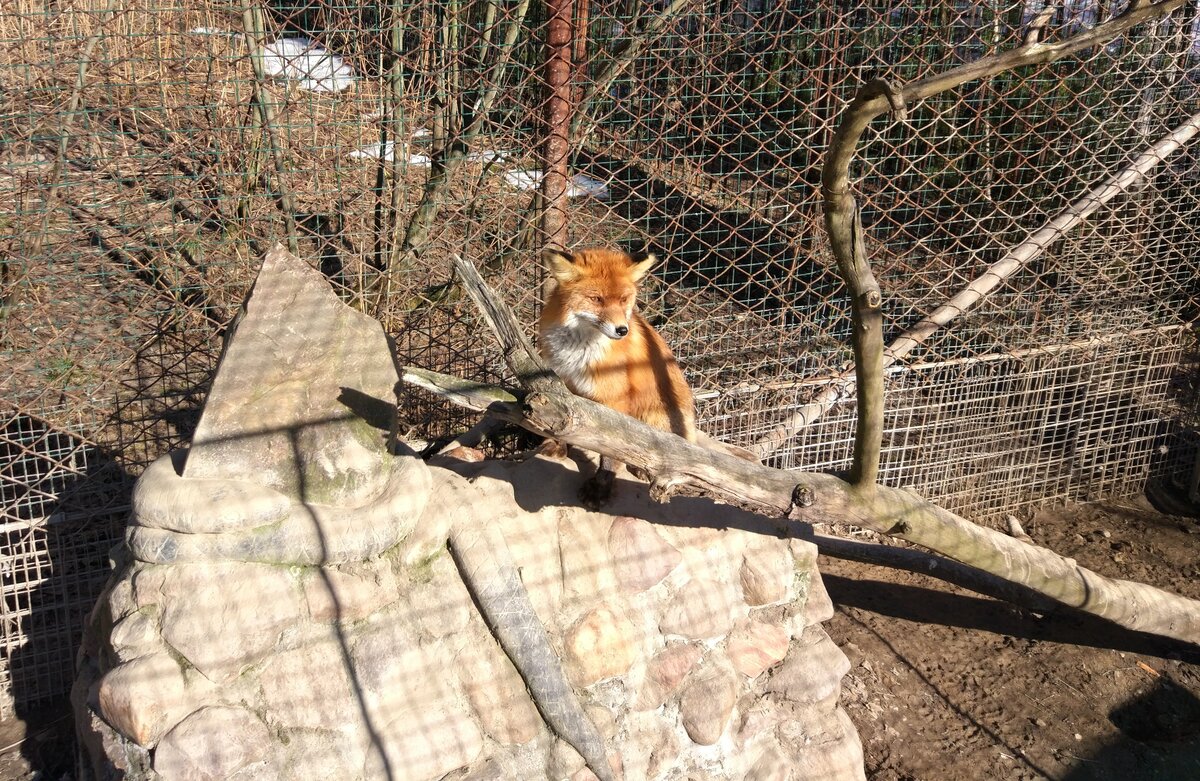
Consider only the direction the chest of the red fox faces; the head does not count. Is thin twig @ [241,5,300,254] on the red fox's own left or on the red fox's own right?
on the red fox's own right

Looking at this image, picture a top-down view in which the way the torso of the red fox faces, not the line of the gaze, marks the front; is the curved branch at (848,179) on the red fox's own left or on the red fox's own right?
on the red fox's own left

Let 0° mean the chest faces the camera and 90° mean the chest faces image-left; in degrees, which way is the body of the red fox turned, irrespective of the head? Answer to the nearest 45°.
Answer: approximately 45°

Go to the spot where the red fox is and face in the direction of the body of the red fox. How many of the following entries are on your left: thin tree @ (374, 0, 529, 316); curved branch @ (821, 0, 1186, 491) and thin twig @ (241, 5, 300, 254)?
1

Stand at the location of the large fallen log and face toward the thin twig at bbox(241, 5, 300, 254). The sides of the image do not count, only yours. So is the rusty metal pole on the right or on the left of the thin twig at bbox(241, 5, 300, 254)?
right

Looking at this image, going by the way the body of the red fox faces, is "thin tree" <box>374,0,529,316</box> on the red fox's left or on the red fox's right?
on the red fox's right
